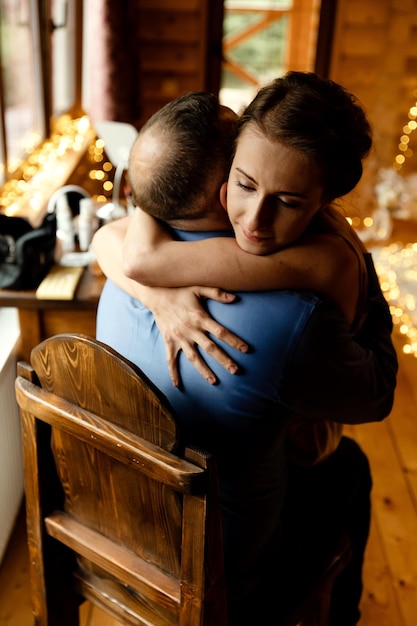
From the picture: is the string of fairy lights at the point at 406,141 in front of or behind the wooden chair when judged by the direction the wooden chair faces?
in front

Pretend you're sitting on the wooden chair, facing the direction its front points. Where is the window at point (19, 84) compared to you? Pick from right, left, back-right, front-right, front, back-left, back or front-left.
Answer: front-left

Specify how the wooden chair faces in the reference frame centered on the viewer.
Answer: facing away from the viewer and to the right of the viewer

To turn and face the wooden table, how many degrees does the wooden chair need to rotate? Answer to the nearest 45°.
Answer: approximately 45° to its left

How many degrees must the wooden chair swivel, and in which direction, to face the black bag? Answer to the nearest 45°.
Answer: approximately 45° to its left
